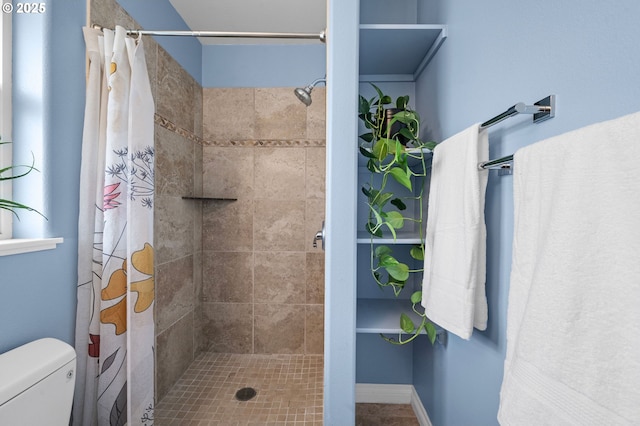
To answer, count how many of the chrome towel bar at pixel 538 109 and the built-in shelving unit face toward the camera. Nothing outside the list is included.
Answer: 1

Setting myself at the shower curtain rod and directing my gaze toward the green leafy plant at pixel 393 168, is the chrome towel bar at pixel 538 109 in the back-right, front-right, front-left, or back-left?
front-right

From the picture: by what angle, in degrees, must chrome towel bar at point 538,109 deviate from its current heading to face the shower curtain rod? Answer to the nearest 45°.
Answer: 0° — it already faces it

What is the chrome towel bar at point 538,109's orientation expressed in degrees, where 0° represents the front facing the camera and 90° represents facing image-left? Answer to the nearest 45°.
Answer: approximately 90°

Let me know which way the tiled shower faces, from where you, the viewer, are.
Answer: facing the viewer

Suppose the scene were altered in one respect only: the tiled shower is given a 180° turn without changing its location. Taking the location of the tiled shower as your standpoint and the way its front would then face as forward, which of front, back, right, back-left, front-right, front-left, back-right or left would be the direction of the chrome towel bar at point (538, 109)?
back

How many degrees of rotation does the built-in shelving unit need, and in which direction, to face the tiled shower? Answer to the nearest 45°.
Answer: approximately 135° to its right

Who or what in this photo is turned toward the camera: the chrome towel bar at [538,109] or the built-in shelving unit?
the built-in shelving unit

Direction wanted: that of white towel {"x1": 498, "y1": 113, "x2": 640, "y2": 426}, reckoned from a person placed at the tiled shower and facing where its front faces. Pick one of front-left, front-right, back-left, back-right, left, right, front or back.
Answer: front

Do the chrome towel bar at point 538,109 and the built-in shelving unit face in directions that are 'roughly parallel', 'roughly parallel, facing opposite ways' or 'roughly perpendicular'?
roughly perpendicular

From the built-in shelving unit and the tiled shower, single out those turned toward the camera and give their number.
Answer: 2
